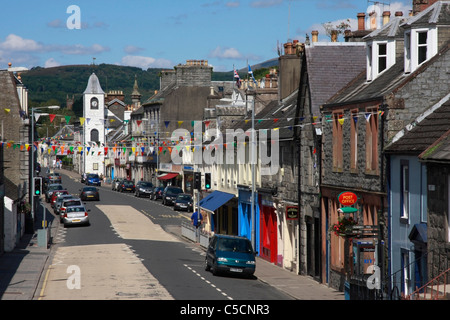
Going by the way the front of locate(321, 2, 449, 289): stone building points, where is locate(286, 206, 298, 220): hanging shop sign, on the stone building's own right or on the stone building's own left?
on the stone building's own right

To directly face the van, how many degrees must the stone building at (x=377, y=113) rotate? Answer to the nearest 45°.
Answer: approximately 90° to its right

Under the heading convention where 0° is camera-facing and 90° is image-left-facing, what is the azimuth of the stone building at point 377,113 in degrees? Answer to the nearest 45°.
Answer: approximately 45°
